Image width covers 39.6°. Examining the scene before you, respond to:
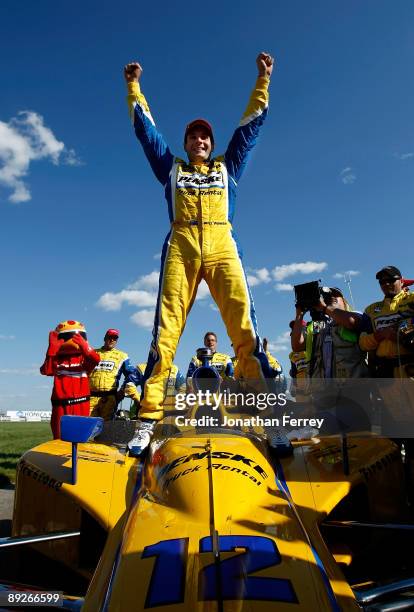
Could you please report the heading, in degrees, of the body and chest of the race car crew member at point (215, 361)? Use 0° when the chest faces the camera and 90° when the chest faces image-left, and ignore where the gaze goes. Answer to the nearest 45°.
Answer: approximately 0°

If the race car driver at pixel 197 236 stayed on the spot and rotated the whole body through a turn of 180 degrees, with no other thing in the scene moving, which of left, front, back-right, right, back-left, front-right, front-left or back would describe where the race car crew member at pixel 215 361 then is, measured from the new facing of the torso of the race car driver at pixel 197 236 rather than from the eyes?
front

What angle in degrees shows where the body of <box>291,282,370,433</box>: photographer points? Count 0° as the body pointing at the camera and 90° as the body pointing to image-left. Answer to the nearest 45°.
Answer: approximately 45°

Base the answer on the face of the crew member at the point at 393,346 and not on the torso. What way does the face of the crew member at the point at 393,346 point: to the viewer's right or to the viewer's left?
to the viewer's left
